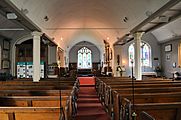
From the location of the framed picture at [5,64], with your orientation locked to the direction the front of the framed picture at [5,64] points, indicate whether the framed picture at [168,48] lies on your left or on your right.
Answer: on your left

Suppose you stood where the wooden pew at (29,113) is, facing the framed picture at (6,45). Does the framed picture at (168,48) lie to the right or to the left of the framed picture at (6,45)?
right

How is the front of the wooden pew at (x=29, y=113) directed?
away from the camera

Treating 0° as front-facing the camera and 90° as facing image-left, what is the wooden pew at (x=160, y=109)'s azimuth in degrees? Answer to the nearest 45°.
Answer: approximately 180°

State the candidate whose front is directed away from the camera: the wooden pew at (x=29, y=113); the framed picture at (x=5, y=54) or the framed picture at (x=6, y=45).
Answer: the wooden pew

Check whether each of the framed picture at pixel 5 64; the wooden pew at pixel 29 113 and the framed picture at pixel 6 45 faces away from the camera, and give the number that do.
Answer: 1

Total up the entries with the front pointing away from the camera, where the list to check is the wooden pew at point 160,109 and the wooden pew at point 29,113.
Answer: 2

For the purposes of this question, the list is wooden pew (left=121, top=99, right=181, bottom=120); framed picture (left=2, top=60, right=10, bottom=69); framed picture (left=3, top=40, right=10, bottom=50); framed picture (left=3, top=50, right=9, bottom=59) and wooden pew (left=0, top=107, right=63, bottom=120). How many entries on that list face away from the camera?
2
